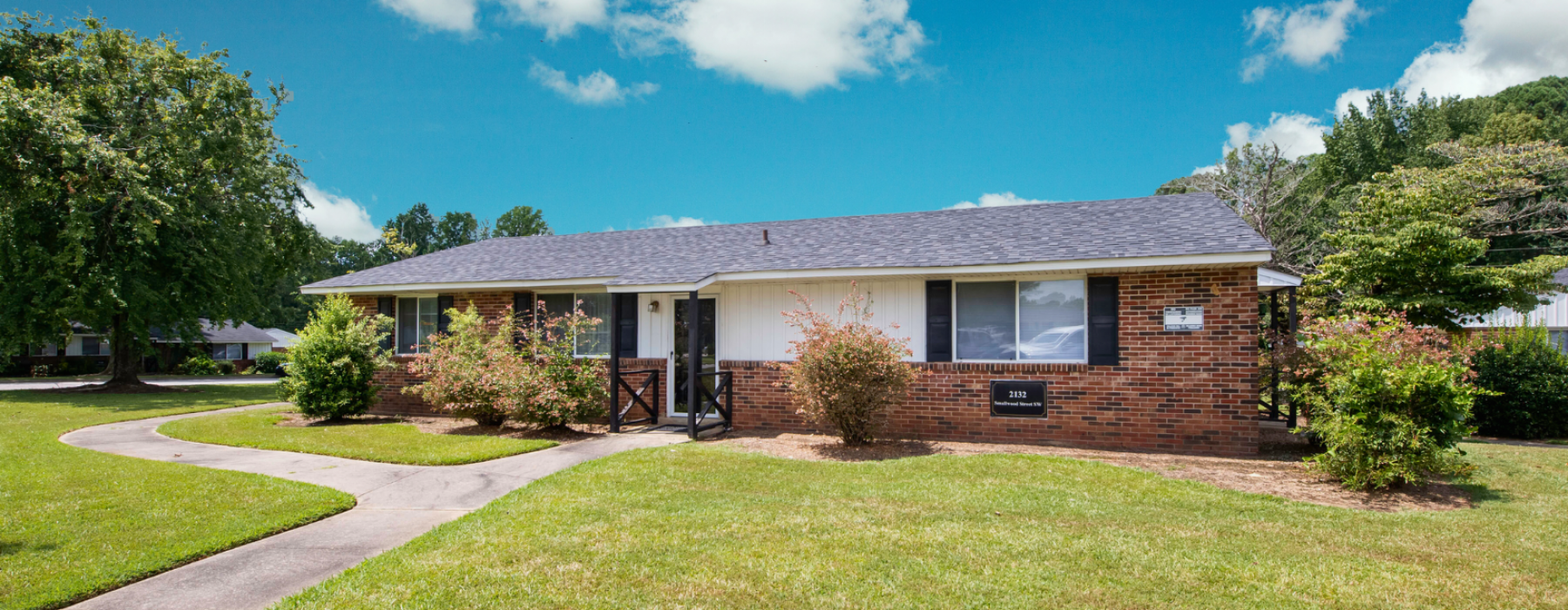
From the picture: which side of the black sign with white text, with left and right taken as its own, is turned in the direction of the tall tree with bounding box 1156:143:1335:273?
back

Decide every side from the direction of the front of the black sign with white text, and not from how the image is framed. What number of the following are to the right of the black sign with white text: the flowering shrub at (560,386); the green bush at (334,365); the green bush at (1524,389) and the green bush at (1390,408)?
2

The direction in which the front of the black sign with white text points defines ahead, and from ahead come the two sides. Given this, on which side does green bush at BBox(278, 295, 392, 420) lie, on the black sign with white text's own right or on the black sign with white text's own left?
on the black sign with white text's own right

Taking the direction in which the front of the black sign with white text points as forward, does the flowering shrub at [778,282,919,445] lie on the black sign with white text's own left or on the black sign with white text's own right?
on the black sign with white text's own right

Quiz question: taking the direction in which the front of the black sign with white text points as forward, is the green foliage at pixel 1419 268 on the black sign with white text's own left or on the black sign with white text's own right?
on the black sign with white text's own left

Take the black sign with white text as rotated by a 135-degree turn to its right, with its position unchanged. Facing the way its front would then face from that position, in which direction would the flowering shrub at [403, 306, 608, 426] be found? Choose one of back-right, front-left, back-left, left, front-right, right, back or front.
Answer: front-left

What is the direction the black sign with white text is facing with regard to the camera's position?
facing the viewer

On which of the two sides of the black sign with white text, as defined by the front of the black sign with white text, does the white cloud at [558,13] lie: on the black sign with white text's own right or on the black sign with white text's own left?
on the black sign with white text's own right

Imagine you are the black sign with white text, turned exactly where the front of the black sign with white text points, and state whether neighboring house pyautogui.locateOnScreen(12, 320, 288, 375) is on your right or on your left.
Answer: on your right
